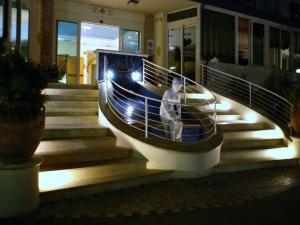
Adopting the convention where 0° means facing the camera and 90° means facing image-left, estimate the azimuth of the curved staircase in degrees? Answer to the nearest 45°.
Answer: approximately 0°

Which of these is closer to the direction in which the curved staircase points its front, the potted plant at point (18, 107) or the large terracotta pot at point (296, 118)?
the potted plant
